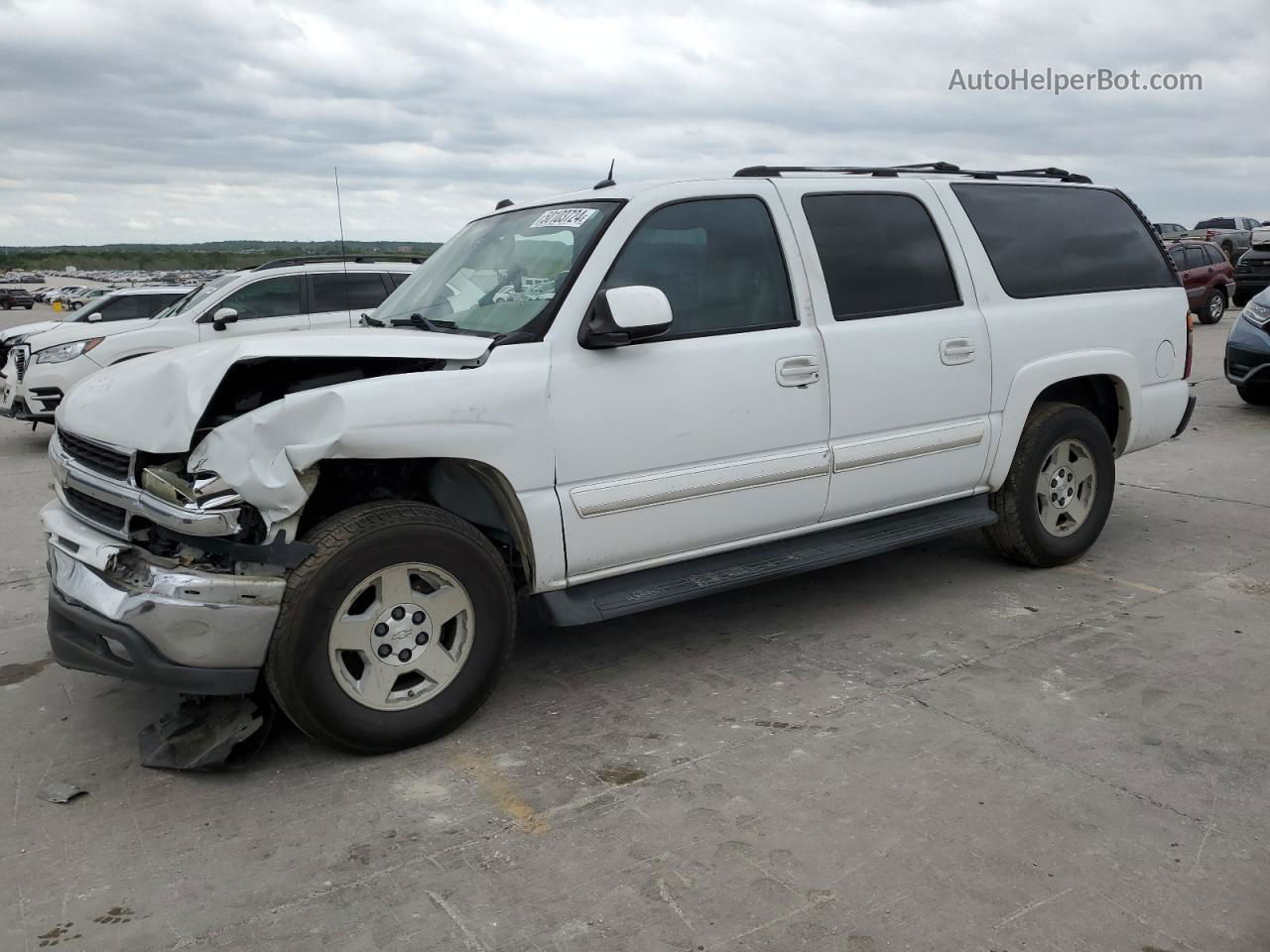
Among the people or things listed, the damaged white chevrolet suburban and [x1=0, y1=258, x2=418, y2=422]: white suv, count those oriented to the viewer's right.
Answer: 0

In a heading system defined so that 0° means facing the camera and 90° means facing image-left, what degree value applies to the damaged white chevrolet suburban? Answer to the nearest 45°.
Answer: approximately 45°

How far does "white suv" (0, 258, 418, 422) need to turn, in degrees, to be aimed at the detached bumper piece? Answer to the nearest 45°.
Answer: approximately 45° to its left

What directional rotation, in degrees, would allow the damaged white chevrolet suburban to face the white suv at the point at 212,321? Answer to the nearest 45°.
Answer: approximately 90° to its right

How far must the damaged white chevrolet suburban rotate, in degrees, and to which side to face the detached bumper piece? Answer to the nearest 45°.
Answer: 0° — it already faces it

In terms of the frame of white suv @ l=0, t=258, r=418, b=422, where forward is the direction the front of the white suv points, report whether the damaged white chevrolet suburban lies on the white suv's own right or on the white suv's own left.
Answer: on the white suv's own left
